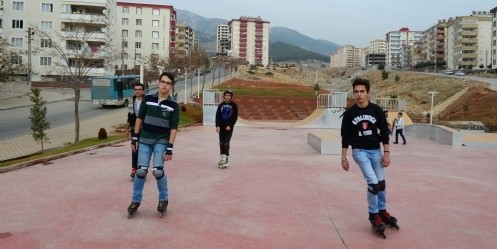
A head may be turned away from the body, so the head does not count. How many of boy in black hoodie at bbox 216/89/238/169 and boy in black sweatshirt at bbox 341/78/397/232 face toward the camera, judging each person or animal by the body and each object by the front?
2

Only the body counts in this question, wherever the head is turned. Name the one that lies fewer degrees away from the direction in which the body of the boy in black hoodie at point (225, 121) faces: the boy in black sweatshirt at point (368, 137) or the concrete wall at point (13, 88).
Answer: the boy in black sweatshirt

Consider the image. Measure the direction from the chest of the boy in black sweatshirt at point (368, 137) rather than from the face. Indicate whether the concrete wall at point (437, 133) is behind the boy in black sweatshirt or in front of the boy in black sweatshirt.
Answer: behind

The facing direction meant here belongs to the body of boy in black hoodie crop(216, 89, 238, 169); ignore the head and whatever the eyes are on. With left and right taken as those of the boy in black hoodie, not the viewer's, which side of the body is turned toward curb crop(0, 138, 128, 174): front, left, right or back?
right

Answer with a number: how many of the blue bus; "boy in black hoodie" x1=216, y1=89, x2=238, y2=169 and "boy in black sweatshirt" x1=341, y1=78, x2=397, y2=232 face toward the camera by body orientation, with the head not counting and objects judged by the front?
2

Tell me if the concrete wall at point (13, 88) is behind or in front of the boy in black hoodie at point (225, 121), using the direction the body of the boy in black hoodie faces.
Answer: behind

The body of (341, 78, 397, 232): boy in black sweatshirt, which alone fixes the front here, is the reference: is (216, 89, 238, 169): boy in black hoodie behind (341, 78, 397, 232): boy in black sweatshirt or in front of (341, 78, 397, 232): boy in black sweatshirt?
behind

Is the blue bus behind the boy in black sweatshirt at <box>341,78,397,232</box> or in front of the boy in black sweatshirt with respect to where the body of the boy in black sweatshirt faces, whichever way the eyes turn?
behind
